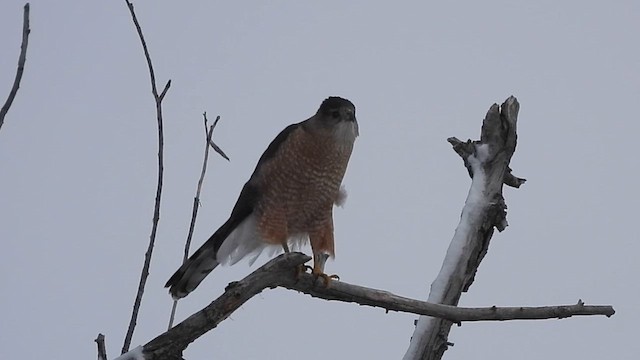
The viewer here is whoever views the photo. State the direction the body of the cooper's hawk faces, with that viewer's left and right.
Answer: facing the viewer and to the right of the viewer

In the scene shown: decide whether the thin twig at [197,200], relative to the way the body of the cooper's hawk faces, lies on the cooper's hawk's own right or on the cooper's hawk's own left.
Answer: on the cooper's hawk's own right

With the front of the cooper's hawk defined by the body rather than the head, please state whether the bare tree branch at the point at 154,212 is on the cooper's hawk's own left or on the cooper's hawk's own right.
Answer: on the cooper's hawk's own right

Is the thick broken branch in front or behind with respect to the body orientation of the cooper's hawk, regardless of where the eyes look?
in front
